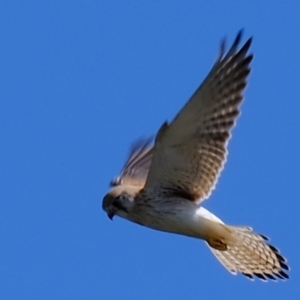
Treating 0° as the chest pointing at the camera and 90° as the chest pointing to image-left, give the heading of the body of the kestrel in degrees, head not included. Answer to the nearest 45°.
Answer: approximately 90°
